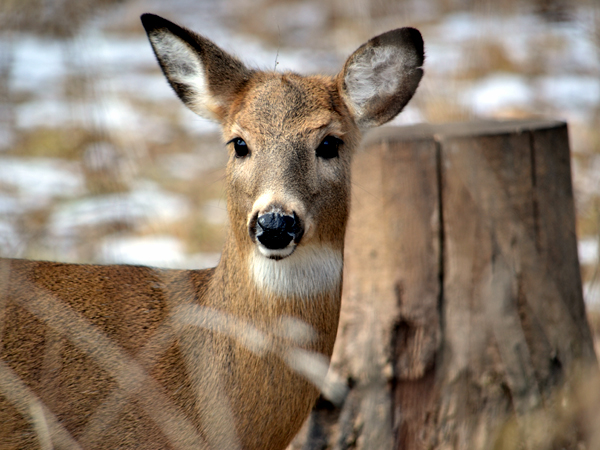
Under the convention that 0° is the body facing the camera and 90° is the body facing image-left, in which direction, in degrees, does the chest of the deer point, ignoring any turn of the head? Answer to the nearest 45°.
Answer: approximately 270°

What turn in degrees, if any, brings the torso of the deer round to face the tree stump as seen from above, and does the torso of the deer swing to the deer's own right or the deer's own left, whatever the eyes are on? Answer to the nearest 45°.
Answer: approximately 45° to the deer's own left
